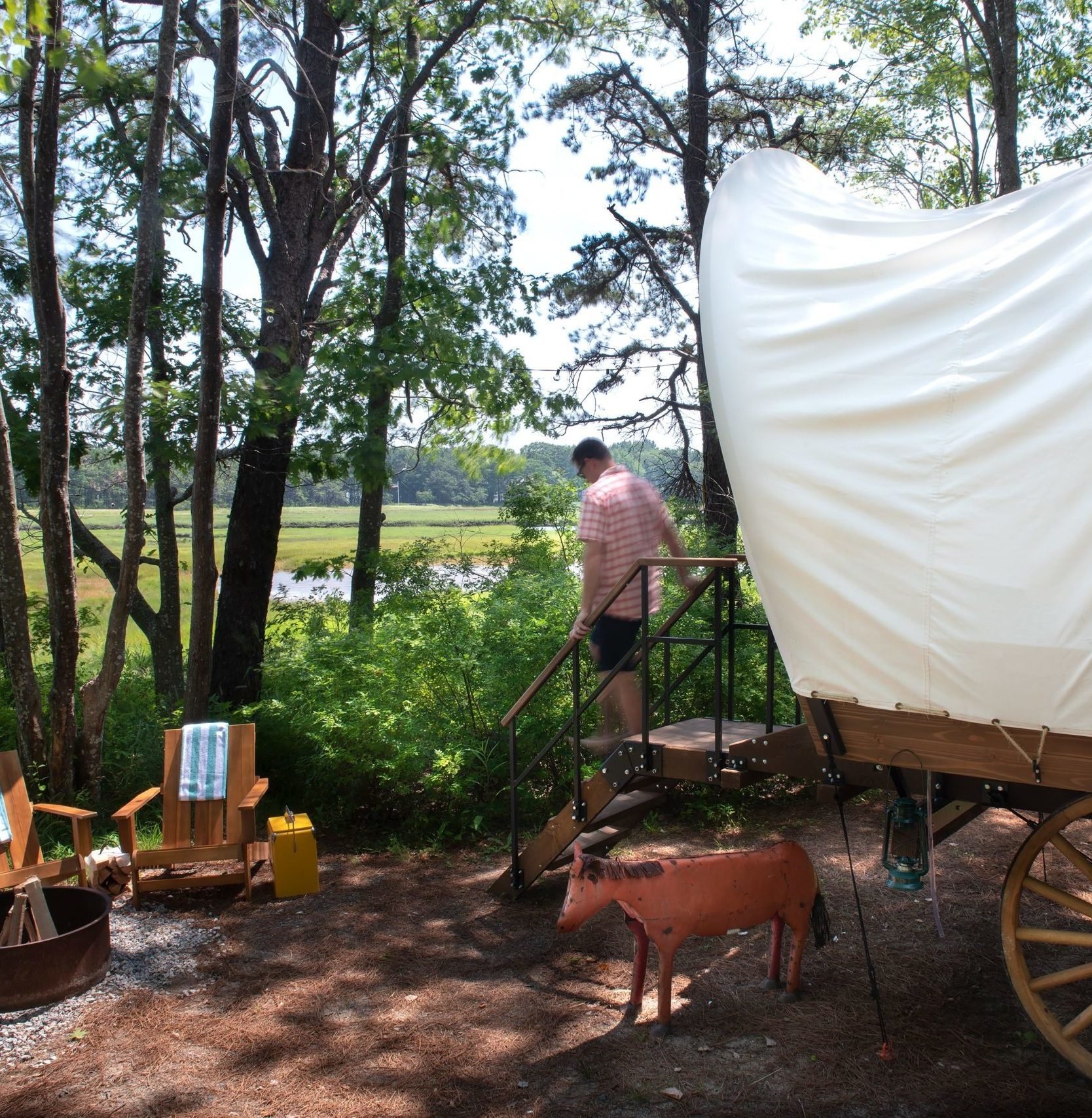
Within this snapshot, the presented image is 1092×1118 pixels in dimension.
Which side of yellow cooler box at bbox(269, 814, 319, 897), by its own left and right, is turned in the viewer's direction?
front

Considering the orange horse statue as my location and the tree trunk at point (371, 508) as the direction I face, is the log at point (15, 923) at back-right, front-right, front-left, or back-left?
front-left

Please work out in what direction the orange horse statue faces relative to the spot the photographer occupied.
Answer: facing the viewer and to the left of the viewer

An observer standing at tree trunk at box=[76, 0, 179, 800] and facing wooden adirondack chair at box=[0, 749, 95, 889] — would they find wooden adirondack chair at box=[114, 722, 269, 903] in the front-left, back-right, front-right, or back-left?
front-left

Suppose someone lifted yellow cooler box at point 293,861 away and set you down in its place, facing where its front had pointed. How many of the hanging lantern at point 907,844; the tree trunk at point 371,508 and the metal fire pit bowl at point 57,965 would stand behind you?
1

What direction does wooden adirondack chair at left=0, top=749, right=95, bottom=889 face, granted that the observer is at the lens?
facing the viewer and to the right of the viewer

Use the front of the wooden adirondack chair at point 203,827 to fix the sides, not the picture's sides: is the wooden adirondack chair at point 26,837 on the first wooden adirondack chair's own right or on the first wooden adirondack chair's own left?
on the first wooden adirondack chair's own right

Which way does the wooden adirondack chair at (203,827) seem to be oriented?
toward the camera

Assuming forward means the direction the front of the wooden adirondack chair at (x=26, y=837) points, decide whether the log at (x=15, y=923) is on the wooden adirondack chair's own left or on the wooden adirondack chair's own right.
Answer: on the wooden adirondack chair's own right

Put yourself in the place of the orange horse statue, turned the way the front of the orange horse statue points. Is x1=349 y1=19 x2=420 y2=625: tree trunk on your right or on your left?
on your right

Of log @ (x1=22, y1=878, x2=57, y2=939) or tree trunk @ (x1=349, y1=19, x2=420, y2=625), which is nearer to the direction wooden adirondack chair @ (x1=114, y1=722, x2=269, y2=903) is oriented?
the log

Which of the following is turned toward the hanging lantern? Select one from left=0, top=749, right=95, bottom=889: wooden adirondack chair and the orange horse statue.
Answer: the wooden adirondack chair
